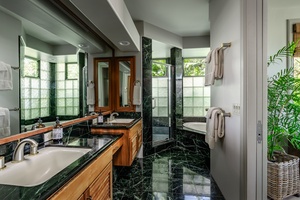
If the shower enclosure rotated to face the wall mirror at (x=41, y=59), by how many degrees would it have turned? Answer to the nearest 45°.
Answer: approximately 45° to its right

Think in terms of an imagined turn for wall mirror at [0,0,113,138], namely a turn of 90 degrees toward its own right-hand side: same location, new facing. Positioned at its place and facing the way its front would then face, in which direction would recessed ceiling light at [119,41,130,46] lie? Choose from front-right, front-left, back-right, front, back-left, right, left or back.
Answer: back

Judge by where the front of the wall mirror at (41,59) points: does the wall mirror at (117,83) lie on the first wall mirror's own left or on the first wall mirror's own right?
on the first wall mirror's own left

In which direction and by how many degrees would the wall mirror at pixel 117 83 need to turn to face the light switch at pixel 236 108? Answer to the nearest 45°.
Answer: approximately 45° to its left

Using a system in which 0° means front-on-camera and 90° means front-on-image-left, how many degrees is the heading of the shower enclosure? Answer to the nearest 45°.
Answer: approximately 315°

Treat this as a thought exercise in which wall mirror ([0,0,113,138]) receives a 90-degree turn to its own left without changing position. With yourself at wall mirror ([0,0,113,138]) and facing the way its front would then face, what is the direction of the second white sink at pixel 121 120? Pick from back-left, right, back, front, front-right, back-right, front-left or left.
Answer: front

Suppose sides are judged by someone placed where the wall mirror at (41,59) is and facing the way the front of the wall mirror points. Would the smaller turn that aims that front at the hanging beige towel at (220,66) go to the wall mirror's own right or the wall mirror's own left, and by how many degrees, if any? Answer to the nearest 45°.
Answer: approximately 45° to the wall mirror's own left

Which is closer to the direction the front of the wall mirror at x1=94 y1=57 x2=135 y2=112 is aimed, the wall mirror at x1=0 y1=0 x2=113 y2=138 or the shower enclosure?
the wall mirror

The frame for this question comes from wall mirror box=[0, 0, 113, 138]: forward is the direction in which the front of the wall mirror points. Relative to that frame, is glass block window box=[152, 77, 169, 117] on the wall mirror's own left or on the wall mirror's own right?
on the wall mirror's own left

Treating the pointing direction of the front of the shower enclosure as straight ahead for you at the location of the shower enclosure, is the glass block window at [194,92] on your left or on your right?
on your left
